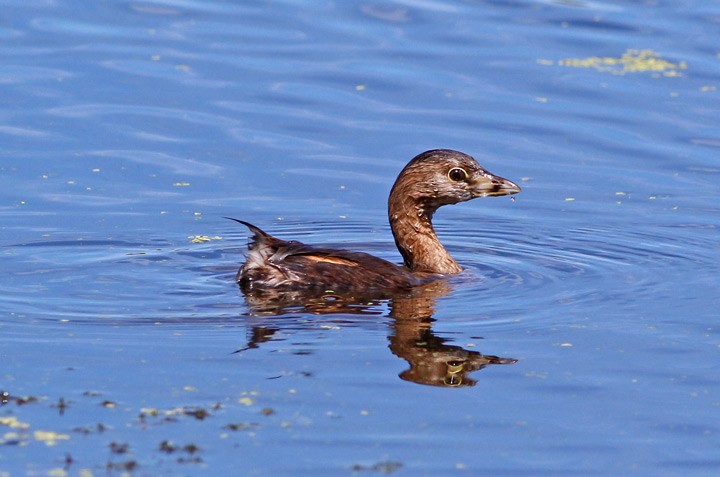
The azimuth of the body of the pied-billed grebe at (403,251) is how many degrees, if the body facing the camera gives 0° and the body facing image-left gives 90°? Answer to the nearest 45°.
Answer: approximately 270°

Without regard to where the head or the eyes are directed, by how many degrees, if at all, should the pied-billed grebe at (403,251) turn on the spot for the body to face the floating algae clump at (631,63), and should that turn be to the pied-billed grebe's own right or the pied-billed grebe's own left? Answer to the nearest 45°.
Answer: approximately 45° to the pied-billed grebe's own left
